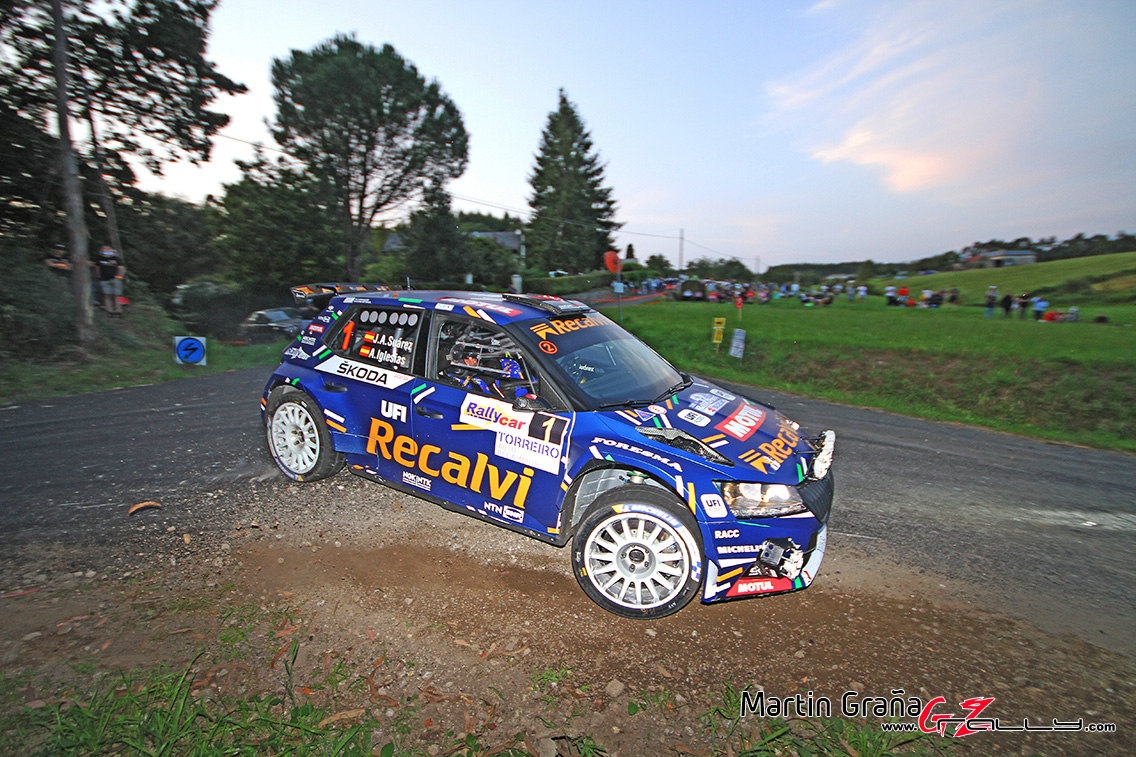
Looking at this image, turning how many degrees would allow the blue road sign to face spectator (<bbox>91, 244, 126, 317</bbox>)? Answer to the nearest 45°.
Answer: approximately 180°

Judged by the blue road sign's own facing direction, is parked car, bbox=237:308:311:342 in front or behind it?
behind

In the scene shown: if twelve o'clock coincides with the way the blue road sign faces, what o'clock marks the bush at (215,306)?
The bush is roughly at 6 o'clock from the blue road sign.

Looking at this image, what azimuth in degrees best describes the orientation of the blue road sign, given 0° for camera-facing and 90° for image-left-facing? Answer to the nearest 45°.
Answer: approximately 0°

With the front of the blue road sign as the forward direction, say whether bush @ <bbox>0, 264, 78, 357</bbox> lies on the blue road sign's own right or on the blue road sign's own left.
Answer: on the blue road sign's own right

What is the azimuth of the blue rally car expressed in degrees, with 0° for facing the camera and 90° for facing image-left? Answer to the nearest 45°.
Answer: approximately 315°

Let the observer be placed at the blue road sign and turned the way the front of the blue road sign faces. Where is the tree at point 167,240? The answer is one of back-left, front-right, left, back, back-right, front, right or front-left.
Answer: back

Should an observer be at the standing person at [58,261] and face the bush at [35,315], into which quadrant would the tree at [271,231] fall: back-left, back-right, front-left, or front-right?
back-left

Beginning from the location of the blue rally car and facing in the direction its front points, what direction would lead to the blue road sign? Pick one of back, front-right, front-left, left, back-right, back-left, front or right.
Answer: back

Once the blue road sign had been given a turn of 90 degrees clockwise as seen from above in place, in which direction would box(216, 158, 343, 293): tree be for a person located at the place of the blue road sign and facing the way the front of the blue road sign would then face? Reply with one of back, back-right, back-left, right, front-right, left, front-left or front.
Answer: right

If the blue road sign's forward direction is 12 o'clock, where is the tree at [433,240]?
The tree is roughly at 7 o'clock from the blue road sign.
